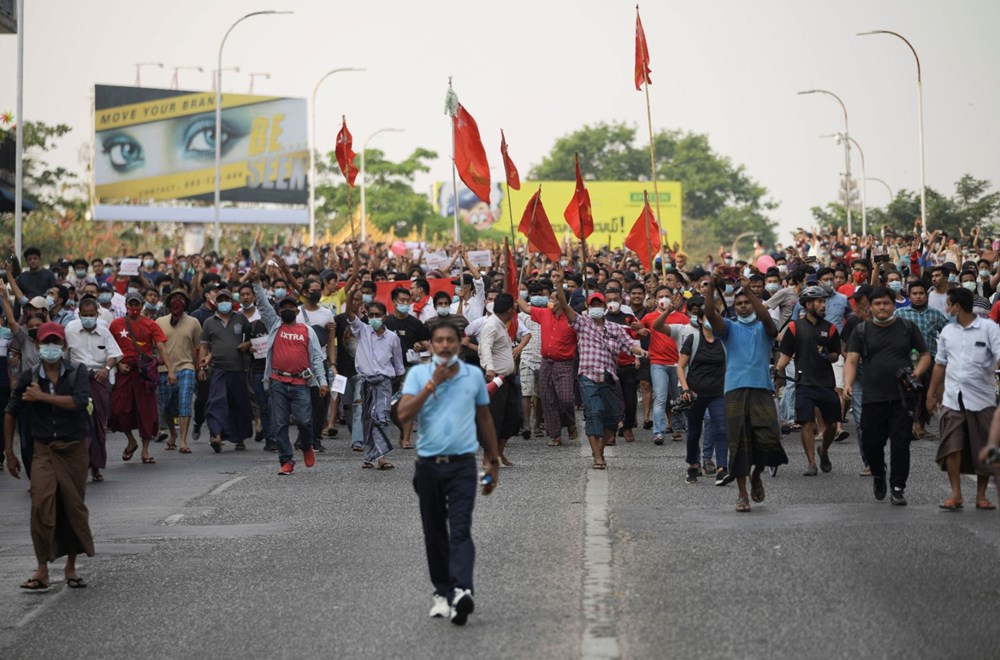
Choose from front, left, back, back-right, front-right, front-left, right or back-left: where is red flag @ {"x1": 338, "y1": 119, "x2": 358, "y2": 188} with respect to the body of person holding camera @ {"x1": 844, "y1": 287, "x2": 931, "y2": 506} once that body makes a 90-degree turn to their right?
front-right

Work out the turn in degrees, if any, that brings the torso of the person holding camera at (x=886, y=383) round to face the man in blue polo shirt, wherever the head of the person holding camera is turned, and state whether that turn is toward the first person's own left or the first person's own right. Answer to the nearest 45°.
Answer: approximately 45° to the first person's own right

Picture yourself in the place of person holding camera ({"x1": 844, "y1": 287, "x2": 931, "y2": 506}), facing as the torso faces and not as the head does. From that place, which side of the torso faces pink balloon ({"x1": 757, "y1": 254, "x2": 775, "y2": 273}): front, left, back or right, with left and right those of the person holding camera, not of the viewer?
back

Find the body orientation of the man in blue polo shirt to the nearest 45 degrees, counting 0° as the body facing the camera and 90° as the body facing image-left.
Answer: approximately 0°

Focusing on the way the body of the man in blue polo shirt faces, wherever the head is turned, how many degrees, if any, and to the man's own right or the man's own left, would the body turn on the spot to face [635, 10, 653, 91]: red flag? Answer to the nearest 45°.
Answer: approximately 180°
